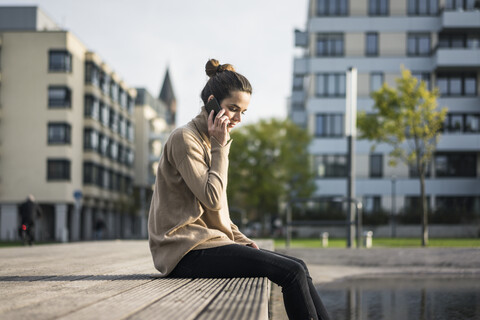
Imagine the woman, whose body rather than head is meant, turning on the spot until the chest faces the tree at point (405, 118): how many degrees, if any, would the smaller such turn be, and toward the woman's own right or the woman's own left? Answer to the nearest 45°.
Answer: approximately 90° to the woman's own left

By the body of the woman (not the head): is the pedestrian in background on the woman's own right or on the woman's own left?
on the woman's own left

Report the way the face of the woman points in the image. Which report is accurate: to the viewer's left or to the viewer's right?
to the viewer's right

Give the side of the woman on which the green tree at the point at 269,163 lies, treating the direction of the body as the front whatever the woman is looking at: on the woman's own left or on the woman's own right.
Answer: on the woman's own left

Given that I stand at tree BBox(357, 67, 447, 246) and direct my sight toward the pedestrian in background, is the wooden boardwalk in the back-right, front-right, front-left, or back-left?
front-left

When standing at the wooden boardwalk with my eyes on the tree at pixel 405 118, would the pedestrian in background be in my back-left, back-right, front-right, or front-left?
front-left

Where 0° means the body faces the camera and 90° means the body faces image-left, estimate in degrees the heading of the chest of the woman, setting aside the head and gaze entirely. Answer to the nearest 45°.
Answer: approximately 270°
